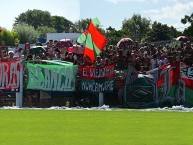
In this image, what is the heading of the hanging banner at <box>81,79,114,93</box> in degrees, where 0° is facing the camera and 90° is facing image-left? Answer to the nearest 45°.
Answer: approximately 0°

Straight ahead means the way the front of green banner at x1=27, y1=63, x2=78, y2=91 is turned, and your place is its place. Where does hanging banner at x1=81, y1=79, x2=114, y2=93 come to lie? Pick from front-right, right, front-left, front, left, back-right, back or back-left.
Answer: left

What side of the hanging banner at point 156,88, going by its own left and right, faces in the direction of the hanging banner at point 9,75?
right

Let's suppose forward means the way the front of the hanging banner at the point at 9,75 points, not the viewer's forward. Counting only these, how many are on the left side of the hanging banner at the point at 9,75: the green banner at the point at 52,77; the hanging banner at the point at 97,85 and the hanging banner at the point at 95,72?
3

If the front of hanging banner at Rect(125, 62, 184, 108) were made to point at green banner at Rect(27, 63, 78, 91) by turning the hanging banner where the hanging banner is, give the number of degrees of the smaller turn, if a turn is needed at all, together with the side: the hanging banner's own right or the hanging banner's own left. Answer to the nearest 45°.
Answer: approximately 90° to the hanging banner's own right

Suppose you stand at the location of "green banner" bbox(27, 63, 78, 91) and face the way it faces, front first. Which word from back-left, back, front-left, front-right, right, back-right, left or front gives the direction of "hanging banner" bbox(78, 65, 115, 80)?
left

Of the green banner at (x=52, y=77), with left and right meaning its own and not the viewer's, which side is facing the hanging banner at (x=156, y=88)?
left

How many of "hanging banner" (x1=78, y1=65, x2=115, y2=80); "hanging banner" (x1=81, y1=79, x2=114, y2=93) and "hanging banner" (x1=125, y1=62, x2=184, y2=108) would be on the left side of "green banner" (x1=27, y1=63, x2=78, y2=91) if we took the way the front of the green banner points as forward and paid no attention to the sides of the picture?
3

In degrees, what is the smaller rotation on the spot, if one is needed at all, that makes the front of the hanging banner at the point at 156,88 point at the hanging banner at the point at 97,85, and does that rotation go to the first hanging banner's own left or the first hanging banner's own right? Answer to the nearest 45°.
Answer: approximately 90° to the first hanging banner's own right
